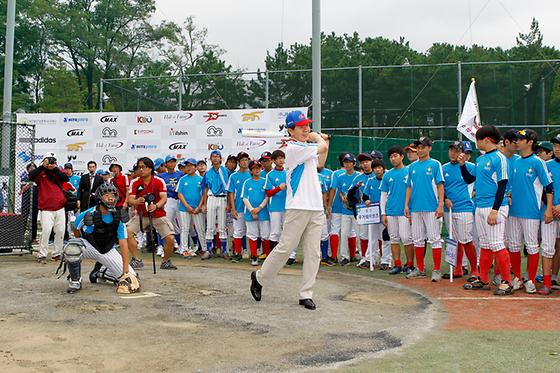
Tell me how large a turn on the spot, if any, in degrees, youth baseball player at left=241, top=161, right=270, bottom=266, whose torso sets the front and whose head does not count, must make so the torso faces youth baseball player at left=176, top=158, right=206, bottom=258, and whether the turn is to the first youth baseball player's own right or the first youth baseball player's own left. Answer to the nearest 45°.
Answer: approximately 135° to the first youth baseball player's own right

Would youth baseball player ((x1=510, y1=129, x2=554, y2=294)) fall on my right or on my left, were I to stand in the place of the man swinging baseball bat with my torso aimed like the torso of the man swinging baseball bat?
on my left

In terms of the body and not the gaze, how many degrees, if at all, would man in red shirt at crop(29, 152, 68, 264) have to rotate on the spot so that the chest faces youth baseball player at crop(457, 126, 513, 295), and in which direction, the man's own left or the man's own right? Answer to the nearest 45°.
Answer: approximately 45° to the man's own left

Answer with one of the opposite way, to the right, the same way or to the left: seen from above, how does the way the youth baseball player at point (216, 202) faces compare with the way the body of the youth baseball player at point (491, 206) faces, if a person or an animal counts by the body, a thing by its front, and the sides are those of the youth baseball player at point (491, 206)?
to the left

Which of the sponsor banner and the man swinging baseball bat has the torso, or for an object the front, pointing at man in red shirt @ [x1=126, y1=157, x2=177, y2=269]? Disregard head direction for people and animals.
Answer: the sponsor banner

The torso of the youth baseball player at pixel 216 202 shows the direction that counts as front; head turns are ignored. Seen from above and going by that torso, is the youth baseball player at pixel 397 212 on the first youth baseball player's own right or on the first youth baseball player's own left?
on the first youth baseball player's own left

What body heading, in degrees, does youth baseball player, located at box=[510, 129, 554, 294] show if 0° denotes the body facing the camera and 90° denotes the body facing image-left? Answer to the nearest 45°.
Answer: approximately 45°

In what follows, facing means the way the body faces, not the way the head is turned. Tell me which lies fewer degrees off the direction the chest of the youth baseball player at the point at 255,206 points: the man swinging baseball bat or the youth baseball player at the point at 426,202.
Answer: the man swinging baseball bat

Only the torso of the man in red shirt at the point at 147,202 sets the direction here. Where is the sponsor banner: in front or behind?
behind
